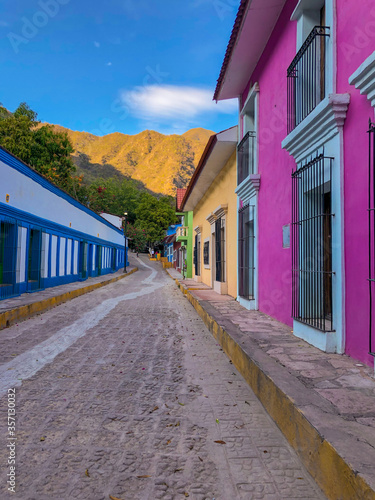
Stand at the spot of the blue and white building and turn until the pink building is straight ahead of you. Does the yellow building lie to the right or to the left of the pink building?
left

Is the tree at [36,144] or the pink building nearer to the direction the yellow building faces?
the tree

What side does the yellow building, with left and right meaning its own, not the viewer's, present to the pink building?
left

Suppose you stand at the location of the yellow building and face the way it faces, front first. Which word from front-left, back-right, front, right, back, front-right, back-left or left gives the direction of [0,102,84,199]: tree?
front-right

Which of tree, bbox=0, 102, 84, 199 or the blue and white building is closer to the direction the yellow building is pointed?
the blue and white building

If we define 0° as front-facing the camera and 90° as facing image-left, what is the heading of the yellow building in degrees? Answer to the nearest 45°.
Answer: approximately 90°

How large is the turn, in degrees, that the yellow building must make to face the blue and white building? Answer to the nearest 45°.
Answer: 0° — it already faces it
